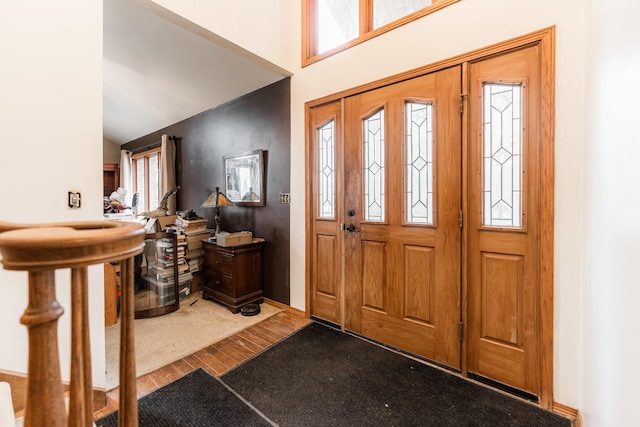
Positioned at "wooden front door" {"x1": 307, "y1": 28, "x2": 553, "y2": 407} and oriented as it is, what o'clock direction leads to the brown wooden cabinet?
The brown wooden cabinet is roughly at 2 o'clock from the wooden front door.

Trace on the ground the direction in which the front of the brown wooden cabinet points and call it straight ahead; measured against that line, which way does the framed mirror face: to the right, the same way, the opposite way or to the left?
the same way

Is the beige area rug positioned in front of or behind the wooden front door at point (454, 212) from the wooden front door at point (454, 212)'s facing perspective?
in front

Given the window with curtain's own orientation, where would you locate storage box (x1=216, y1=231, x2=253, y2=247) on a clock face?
The storage box is roughly at 10 o'clock from the window with curtain.

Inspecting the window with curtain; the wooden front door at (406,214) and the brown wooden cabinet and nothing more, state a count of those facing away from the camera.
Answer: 0

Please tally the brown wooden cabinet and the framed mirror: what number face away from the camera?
0

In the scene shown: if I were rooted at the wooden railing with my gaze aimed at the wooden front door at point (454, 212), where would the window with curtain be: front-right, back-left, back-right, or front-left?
front-left

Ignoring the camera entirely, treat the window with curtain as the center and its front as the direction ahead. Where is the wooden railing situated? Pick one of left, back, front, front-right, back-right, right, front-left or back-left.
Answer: front-left

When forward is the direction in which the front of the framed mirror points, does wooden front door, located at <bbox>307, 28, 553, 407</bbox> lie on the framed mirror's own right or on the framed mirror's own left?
on the framed mirror's own left

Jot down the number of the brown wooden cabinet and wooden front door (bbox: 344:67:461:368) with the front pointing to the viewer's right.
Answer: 0

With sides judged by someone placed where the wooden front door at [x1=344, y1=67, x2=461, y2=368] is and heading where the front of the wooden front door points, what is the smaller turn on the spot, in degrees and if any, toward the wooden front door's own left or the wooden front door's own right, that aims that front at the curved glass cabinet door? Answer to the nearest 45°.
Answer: approximately 45° to the wooden front door's own right

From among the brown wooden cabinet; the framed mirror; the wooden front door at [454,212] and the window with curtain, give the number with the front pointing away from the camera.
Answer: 0

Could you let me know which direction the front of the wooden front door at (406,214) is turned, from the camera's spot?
facing the viewer and to the left of the viewer
